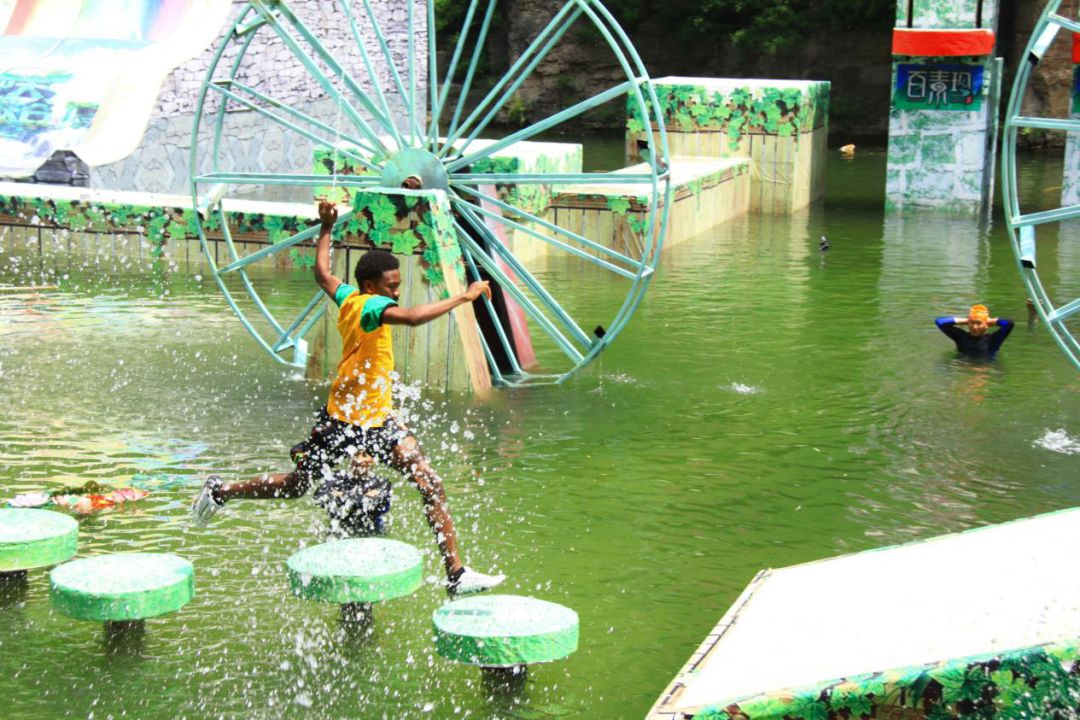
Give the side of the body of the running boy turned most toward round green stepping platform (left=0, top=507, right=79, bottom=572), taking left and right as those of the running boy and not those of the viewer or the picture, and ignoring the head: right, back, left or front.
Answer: back

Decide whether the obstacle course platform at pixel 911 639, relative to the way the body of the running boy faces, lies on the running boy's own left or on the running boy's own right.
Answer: on the running boy's own right

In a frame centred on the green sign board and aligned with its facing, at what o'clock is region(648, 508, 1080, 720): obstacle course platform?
The obstacle course platform is roughly at 12 o'clock from the green sign board.

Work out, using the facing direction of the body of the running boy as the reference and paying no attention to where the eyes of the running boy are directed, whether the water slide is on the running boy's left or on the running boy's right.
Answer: on the running boy's left

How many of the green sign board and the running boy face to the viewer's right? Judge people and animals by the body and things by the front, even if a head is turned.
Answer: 1

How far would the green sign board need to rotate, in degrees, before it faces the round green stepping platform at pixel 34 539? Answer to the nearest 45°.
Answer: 0° — it already faces it

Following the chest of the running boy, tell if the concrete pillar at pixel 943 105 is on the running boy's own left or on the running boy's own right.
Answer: on the running boy's own left

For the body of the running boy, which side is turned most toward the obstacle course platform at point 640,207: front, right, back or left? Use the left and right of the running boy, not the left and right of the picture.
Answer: left

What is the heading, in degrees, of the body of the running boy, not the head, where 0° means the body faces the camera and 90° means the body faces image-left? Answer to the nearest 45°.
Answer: approximately 270°
